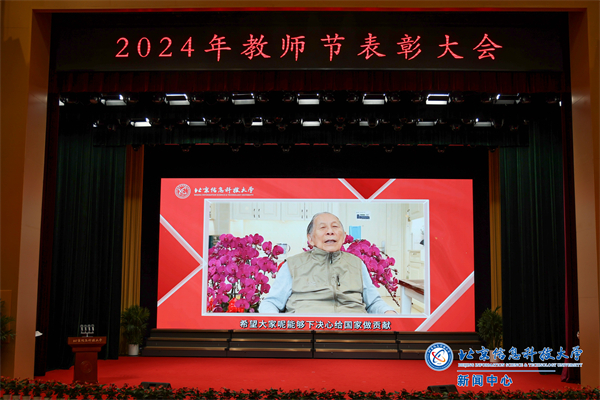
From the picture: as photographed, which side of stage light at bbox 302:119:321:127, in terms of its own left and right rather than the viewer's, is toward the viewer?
front

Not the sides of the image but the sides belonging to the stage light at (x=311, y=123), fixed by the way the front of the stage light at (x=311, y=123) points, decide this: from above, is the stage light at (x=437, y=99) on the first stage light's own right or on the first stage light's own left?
on the first stage light's own left

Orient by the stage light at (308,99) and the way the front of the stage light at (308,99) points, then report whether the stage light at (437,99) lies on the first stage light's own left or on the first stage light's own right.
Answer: on the first stage light's own left

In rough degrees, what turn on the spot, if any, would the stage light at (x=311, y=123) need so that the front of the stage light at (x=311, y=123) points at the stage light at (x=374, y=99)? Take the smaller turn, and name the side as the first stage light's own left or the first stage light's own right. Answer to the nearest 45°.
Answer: approximately 45° to the first stage light's own left

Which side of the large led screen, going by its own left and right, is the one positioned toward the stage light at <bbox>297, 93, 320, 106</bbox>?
front

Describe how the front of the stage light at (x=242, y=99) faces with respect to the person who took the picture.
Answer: facing the viewer

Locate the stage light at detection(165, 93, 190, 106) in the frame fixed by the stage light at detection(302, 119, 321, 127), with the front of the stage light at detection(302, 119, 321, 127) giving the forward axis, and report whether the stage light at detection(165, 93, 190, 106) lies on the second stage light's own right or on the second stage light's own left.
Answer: on the second stage light's own right

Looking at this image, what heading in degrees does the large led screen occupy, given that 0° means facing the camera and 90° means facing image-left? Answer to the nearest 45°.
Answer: approximately 0°

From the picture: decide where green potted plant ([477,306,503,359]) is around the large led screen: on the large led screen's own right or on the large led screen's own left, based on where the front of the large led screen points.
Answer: on the large led screen's own left

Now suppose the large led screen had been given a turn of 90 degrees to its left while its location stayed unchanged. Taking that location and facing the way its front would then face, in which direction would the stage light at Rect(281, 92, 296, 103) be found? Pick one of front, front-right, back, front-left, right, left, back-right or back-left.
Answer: right

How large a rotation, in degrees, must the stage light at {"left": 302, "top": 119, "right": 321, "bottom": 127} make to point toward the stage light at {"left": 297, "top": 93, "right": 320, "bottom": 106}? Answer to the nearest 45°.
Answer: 0° — it already faces it

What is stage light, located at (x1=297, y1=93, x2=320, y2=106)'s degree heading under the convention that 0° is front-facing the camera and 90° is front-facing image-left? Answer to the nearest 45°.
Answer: approximately 0°
